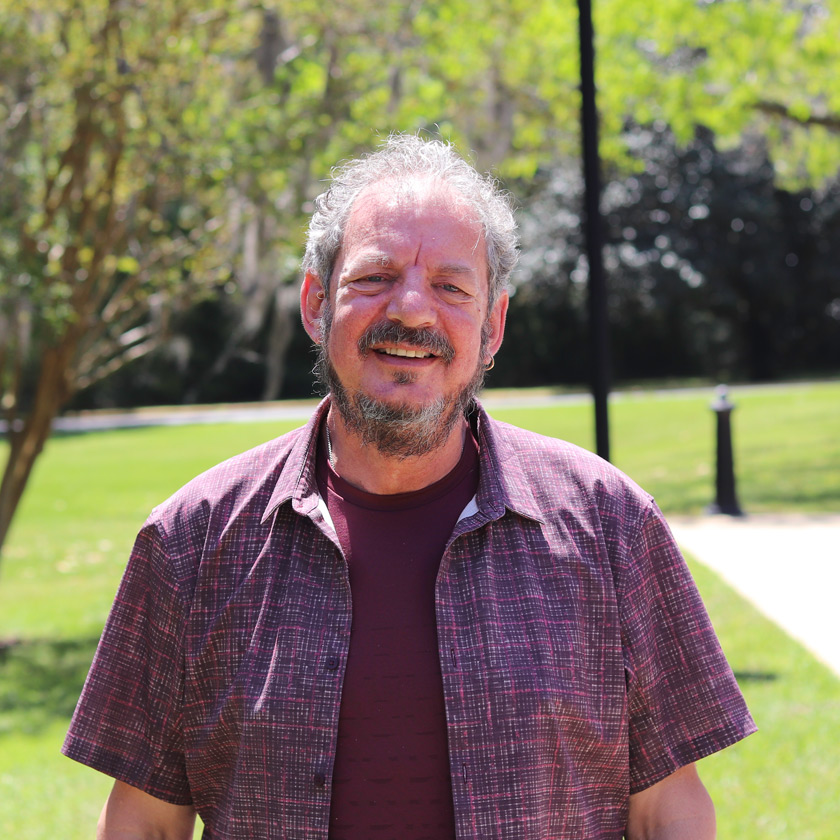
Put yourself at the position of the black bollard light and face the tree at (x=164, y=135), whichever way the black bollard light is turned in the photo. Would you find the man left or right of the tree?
left

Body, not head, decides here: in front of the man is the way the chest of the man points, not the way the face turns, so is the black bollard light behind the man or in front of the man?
behind

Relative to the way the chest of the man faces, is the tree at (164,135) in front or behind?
behind

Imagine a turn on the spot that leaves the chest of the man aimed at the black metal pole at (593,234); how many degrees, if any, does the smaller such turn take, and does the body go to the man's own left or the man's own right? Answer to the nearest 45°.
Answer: approximately 180°

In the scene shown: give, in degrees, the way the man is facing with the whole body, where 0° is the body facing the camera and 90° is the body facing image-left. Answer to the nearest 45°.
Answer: approximately 0°
